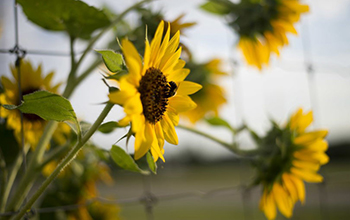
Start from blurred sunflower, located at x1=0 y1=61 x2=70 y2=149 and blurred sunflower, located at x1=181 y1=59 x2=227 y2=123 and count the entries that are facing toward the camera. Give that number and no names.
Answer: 1

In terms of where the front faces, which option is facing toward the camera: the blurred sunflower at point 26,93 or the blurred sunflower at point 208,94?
the blurred sunflower at point 26,93

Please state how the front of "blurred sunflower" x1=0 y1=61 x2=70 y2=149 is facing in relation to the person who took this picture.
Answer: facing the viewer

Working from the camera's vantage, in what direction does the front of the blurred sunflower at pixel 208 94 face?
facing away from the viewer and to the right of the viewer

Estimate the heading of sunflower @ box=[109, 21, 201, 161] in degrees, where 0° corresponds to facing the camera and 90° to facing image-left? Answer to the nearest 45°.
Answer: approximately 315°
